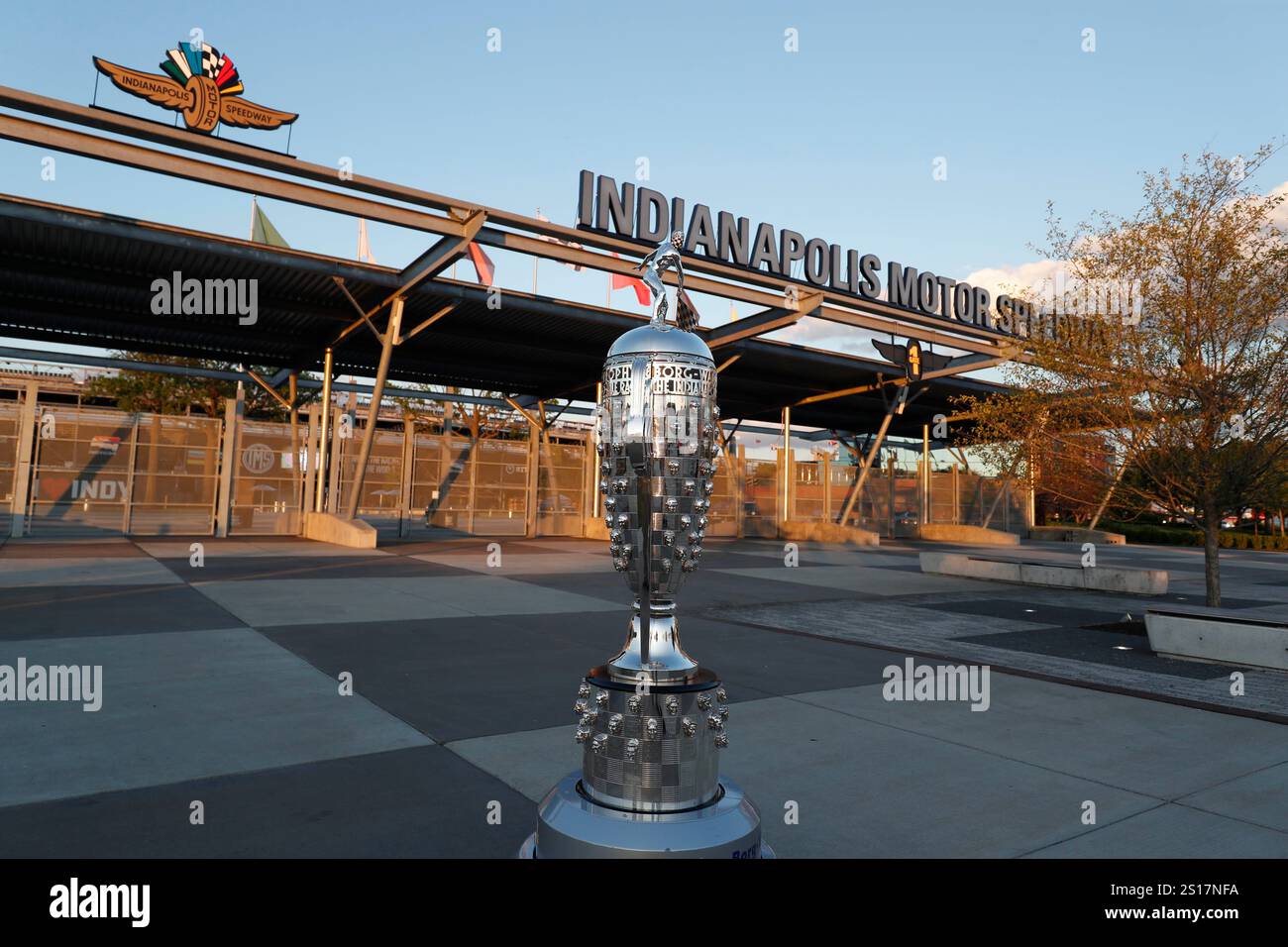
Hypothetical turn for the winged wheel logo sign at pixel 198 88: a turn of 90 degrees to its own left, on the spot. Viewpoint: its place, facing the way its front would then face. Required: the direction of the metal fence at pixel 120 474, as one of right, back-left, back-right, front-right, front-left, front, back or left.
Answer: left

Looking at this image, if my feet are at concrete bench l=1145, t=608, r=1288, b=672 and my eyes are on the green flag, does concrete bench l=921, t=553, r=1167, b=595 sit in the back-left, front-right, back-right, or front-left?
front-right

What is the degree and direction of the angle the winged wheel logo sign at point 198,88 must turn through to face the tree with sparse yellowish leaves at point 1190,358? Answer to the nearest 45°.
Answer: approximately 45° to its left

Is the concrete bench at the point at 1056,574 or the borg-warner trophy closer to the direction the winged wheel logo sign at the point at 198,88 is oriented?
the borg-warner trophy

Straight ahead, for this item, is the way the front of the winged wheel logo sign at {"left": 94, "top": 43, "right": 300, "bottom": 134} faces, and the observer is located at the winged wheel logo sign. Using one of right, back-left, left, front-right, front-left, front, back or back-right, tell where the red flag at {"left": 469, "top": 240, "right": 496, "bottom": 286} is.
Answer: back-left

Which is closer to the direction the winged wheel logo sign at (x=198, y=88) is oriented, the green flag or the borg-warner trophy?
the borg-warner trophy

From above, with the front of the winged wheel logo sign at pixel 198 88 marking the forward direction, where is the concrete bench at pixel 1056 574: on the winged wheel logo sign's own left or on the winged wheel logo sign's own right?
on the winged wheel logo sign's own left

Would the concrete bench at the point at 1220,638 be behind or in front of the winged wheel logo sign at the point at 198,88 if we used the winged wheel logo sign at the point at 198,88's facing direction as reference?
in front

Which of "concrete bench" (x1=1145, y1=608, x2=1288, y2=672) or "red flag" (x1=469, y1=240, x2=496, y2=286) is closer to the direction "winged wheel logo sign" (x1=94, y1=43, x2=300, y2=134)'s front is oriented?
the concrete bench

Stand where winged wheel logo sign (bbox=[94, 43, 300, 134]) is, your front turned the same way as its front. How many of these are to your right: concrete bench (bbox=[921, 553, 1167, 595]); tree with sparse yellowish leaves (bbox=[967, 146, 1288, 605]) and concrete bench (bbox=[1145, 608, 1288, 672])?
0

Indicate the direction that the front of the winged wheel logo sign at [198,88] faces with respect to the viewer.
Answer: facing the viewer

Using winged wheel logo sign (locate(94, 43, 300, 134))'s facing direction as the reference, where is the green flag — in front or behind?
behind

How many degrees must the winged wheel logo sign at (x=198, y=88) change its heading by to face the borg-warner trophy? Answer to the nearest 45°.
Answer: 0° — it already faces it
